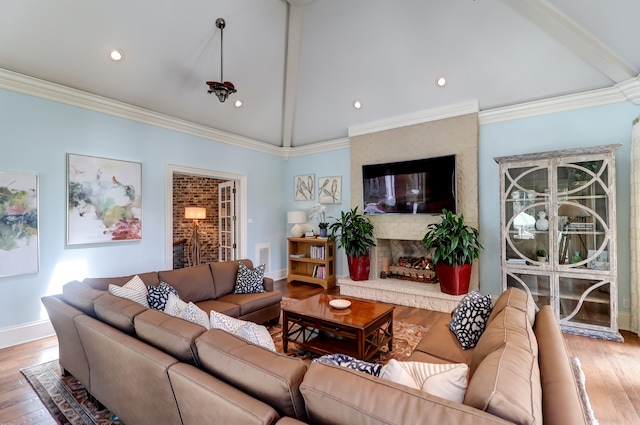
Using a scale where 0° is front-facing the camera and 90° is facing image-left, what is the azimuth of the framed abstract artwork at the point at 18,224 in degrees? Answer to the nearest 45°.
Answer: approximately 315°

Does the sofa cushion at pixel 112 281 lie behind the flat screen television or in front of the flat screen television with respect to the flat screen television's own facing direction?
in front

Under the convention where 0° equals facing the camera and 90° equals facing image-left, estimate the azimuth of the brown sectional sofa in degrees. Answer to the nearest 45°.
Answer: approximately 225°

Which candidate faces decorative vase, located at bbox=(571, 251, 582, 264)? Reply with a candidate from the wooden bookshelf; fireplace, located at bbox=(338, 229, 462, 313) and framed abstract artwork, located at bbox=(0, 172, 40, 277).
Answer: the framed abstract artwork

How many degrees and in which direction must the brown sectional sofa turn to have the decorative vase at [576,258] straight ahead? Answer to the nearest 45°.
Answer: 0° — it already faces it

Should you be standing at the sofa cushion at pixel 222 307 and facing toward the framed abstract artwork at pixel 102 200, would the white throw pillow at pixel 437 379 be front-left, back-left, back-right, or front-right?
back-left

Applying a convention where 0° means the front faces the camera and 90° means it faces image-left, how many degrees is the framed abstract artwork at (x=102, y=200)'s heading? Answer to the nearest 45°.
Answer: approximately 315°

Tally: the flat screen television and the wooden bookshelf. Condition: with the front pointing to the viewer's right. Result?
0

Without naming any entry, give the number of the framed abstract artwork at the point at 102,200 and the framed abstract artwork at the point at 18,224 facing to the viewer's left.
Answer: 0

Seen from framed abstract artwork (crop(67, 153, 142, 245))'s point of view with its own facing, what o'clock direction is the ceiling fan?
The ceiling fan is roughly at 12 o'clock from the framed abstract artwork.

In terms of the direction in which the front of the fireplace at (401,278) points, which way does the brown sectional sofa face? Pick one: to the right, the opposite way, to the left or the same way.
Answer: the opposite way

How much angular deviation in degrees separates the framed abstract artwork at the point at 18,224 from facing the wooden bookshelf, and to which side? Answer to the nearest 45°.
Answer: approximately 45° to its left
